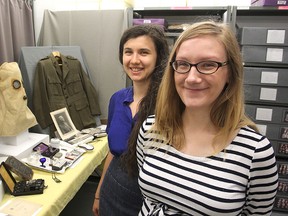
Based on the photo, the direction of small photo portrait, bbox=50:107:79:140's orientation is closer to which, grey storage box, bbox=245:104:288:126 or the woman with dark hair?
the woman with dark hair

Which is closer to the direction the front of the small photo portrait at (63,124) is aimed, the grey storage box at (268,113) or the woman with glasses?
the woman with glasses

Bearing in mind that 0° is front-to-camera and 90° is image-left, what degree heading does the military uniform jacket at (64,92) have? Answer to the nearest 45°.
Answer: approximately 0°

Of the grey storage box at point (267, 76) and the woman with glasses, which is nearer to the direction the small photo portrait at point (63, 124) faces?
the woman with glasses

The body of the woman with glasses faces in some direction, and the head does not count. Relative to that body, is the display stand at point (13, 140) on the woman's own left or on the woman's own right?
on the woman's own right

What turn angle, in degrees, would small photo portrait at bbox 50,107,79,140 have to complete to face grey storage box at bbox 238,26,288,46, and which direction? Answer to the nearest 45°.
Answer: approximately 90° to its left

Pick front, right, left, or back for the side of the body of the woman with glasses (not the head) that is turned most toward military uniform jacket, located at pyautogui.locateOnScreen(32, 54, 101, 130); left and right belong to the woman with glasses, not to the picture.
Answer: right

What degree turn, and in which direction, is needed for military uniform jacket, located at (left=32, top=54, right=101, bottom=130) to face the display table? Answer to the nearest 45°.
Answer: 0° — it already faces it

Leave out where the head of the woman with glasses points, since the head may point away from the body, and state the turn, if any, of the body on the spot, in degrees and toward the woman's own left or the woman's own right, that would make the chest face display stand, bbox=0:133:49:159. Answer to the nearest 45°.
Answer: approximately 90° to the woman's own right

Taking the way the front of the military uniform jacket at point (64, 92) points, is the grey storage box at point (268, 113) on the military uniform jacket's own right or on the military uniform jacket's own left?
on the military uniform jacket's own left
